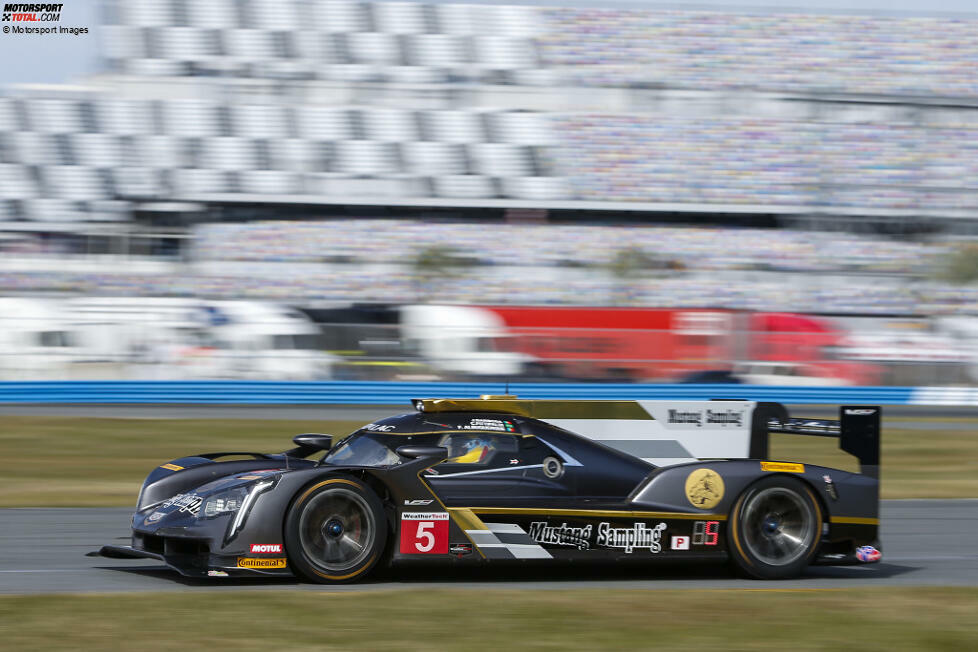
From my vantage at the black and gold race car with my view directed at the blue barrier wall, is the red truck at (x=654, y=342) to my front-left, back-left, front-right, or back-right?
front-right

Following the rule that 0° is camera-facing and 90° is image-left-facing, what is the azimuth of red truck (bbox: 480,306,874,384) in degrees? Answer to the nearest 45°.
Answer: approximately 270°

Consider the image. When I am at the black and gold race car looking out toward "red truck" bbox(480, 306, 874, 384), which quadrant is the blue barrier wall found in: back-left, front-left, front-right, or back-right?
front-left

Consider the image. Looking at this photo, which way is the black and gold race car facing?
to the viewer's left

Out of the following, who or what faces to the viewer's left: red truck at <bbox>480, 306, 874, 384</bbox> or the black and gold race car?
the black and gold race car

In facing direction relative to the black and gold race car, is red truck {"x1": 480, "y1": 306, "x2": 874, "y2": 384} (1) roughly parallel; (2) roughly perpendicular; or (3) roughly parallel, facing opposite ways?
roughly parallel, facing opposite ways

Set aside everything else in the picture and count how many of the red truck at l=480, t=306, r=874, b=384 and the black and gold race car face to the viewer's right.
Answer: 1

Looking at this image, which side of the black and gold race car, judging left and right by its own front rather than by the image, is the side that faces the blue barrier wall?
right

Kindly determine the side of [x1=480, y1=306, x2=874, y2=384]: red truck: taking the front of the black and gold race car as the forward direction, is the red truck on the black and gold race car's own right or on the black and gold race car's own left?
on the black and gold race car's own right

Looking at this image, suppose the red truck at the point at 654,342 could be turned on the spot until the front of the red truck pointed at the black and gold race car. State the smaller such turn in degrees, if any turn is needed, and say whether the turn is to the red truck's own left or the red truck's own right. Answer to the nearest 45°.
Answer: approximately 90° to the red truck's own right
